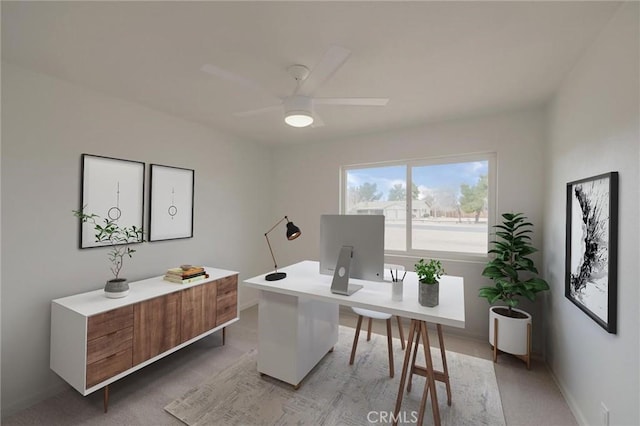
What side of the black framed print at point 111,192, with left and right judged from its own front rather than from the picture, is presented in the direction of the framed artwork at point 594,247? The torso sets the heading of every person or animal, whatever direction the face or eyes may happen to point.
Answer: front

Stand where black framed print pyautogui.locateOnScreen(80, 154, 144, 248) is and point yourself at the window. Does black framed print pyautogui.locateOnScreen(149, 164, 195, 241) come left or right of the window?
left

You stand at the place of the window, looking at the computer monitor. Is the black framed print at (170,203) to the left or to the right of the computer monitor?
right

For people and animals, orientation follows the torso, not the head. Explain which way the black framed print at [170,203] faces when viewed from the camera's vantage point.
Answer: facing the viewer and to the right of the viewer

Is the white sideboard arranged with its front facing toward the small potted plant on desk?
yes

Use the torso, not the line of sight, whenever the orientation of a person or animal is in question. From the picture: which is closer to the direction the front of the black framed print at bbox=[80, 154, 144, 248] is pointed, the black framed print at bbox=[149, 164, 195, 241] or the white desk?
the white desk

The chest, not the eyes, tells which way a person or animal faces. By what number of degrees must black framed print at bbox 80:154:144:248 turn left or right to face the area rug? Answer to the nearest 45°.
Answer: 0° — it already faces it

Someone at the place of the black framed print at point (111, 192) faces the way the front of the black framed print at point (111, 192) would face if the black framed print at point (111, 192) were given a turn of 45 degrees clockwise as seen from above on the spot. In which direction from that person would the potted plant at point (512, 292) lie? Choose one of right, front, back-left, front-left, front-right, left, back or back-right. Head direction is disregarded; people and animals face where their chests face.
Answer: front-left

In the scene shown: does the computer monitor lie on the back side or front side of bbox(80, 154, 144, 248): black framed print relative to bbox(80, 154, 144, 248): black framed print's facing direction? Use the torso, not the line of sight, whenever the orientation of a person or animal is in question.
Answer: on the front side

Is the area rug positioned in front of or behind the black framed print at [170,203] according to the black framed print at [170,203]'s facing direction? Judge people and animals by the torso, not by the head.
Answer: in front

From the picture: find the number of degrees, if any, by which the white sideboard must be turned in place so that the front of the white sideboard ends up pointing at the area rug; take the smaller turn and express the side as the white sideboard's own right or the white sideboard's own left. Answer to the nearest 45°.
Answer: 0° — it already faces it
